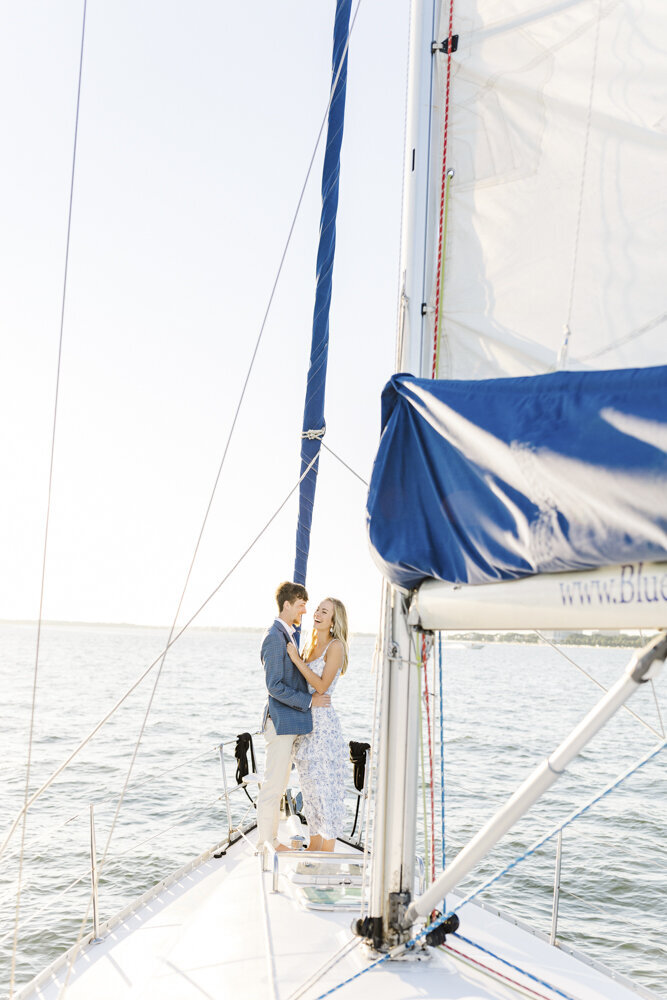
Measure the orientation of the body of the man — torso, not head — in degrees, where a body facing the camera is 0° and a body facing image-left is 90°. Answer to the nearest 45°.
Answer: approximately 270°
